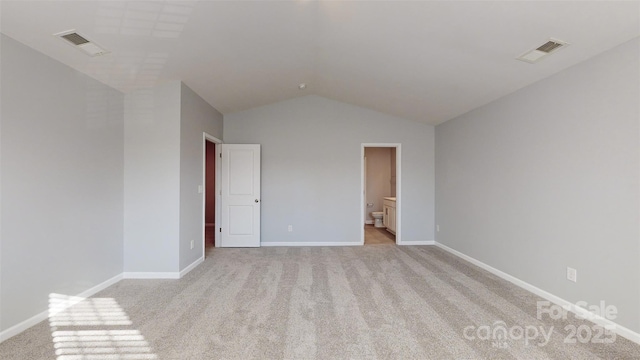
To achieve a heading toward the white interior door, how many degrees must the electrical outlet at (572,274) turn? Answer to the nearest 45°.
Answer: approximately 45° to its right

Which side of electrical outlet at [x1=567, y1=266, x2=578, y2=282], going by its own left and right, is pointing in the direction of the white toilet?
right

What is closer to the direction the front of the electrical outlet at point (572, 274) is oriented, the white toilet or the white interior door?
the white interior door

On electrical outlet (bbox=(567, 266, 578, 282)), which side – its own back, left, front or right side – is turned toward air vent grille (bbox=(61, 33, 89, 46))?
front

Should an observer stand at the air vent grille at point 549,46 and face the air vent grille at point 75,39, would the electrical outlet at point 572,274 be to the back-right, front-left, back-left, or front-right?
back-right

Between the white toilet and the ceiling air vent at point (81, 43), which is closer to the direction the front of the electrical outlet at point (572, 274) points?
the ceiling air vent

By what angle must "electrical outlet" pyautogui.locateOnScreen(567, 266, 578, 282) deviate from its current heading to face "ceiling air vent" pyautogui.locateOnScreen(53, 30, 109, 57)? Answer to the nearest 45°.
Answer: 0° — it already faces it
